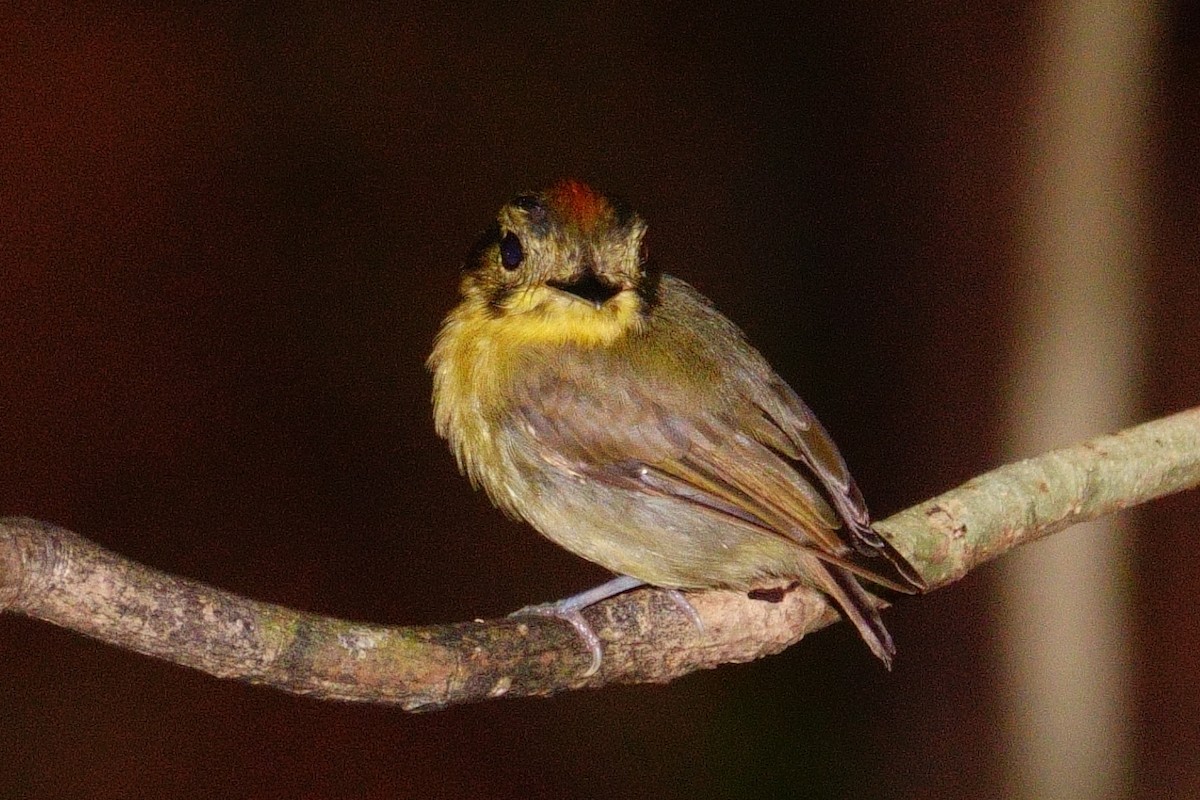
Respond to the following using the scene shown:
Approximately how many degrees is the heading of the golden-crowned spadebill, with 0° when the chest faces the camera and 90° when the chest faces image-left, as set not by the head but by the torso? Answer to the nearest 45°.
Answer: approximately 90°

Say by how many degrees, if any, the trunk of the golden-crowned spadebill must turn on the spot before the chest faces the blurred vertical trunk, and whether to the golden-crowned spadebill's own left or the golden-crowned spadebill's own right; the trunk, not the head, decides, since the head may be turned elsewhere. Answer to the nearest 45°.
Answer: approximately 135° to the golden-crowned spadebill's own right
